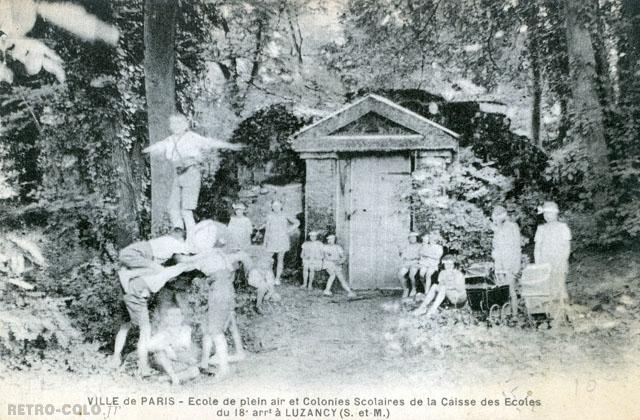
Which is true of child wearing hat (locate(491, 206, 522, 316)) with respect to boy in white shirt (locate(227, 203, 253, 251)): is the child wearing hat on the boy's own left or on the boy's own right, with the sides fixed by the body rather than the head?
on the boy's own left

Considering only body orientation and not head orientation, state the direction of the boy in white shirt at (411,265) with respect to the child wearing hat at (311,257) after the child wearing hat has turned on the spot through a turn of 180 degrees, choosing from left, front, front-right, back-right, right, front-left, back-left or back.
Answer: right

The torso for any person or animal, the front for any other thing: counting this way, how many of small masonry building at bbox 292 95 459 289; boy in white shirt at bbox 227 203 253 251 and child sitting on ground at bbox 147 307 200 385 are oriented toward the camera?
3

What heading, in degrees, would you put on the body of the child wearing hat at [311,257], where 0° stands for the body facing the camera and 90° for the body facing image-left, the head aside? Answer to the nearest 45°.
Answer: approximately 0°

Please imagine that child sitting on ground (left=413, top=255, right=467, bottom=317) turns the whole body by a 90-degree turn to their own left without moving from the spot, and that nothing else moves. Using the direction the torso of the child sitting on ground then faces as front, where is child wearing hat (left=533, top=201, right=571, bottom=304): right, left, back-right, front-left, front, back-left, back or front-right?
front-left

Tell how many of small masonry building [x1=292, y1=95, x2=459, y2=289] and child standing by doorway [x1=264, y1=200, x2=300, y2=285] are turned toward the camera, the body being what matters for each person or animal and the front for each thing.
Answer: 2

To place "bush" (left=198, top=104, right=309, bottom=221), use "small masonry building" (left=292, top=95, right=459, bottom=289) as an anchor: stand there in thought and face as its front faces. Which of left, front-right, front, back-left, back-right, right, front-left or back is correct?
right
